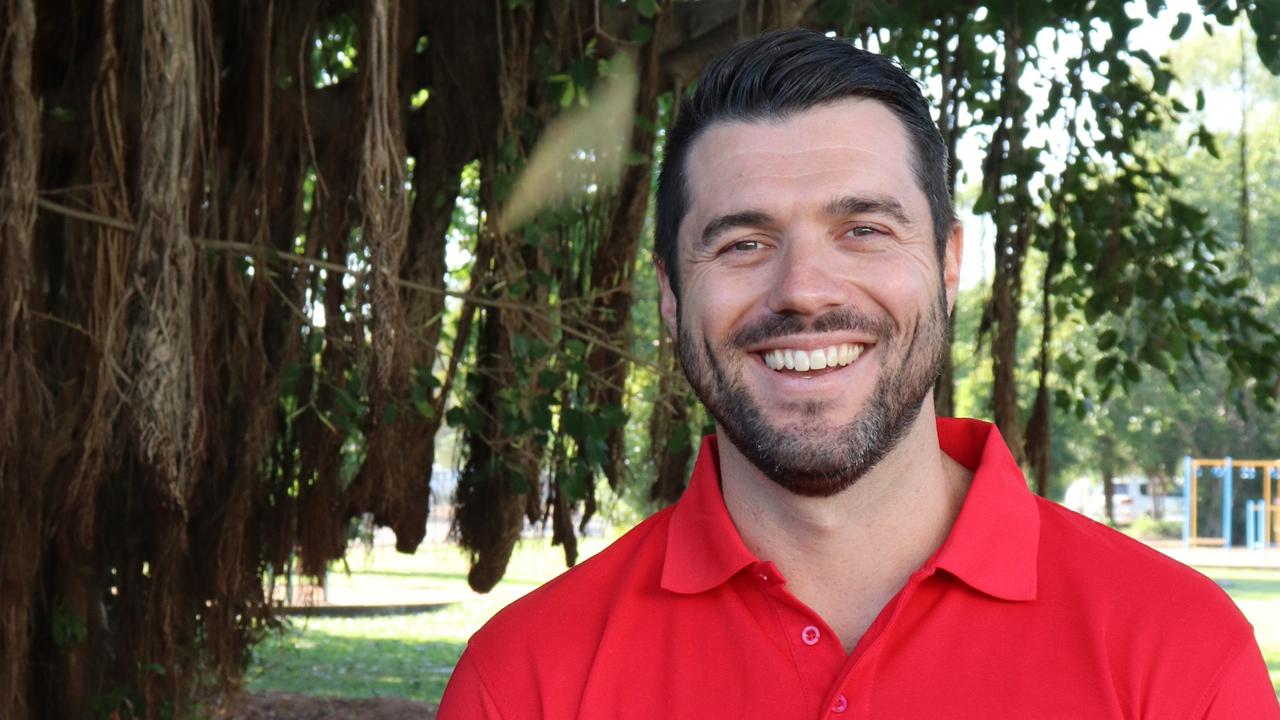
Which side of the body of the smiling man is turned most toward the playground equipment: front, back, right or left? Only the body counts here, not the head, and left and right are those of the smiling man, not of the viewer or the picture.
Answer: back

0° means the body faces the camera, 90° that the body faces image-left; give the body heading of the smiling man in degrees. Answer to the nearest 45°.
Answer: approximately 0°

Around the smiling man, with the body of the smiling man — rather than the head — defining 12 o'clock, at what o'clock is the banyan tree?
The banyan tree is roughly at 5 o'clock from the smiling man.

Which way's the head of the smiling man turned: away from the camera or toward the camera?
toward the camera

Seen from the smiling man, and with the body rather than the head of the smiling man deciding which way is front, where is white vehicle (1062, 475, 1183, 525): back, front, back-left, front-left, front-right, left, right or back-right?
back
